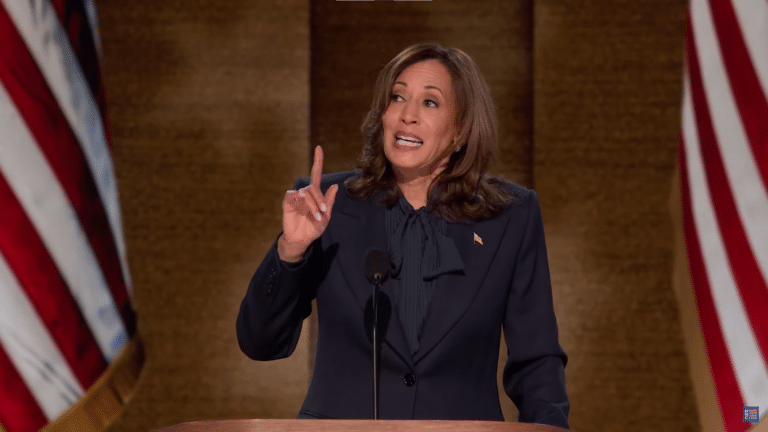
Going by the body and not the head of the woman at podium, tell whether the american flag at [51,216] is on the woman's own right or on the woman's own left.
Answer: on the woman's own right

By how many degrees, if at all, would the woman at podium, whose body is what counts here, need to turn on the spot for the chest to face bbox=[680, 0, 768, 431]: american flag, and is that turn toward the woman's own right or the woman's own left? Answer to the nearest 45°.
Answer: approximately 135° to the woman's own left

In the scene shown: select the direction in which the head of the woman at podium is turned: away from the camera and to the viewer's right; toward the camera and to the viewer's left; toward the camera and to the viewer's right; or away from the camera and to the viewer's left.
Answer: toward the camera and to the viewer's left

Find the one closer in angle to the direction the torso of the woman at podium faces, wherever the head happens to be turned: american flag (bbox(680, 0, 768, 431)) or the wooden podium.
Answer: the wooden podium

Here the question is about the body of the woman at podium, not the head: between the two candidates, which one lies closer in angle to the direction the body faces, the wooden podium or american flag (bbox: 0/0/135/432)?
the wooden podium

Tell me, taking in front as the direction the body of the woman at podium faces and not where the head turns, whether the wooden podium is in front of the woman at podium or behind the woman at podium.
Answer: in front

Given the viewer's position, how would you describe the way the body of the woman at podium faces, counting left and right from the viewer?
facing the viewer
